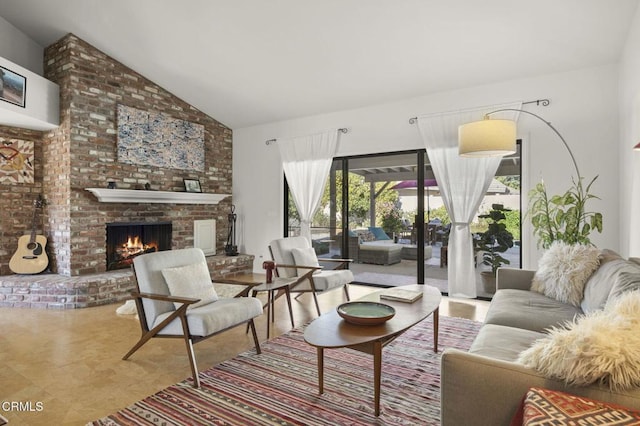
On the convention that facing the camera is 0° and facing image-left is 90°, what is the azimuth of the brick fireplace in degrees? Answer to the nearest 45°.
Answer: approximately 315°

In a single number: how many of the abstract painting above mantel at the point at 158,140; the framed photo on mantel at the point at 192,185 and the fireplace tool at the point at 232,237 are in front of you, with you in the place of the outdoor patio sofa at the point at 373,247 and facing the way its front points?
0

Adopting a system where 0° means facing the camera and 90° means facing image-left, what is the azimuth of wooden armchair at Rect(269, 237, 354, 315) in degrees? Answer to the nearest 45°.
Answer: approximately 315°

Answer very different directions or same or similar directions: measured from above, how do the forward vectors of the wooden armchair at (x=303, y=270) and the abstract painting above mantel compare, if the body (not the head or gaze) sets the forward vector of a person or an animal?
same or similar directions

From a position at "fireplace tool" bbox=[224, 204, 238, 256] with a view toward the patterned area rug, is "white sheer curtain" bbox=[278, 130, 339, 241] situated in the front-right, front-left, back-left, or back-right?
front-left

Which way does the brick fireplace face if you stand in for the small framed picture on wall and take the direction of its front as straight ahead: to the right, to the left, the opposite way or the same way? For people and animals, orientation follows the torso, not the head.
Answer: the same way

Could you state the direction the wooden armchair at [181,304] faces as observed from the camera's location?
facing the viewer and to the right of the viewer

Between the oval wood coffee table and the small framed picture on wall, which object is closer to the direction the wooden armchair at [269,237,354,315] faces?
the oval wood coffee table

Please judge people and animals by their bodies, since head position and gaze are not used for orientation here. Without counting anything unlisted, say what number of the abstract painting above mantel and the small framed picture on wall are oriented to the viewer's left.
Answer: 0

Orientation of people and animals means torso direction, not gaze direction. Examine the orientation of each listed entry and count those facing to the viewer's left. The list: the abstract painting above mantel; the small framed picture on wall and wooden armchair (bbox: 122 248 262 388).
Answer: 0

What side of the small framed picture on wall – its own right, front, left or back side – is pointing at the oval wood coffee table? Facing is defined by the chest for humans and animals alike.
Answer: front

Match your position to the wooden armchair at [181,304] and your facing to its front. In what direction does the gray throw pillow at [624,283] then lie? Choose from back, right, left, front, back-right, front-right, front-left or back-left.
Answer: front

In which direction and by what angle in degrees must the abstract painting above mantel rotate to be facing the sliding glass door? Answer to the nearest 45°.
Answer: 0° — it already faces it

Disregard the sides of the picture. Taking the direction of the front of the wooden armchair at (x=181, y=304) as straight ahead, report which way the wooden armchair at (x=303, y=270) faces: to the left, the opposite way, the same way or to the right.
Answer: the same way
